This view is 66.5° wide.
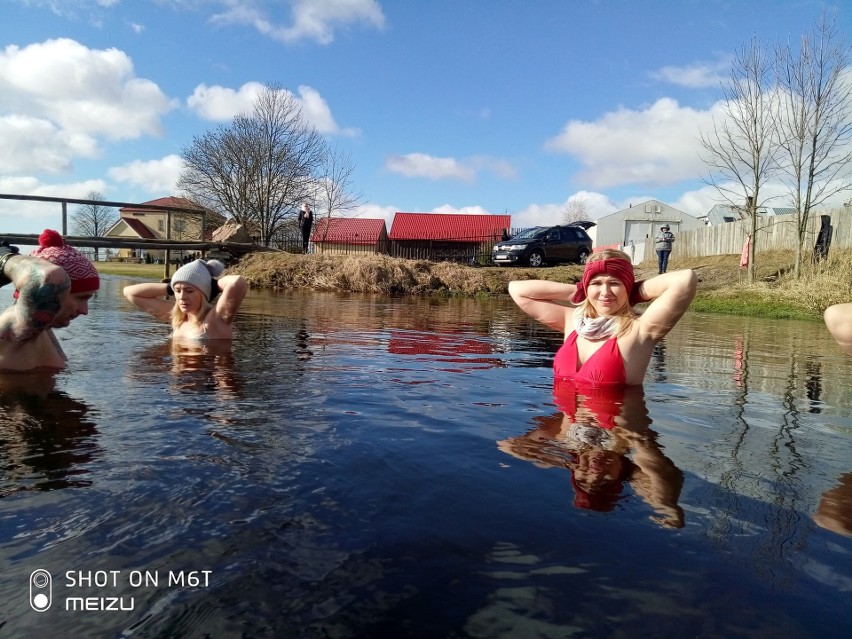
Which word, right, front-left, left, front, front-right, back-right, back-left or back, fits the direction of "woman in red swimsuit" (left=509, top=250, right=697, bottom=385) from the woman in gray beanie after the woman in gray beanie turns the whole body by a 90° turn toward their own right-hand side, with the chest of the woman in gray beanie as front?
back

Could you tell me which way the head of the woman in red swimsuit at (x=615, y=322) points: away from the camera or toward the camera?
toward the camera

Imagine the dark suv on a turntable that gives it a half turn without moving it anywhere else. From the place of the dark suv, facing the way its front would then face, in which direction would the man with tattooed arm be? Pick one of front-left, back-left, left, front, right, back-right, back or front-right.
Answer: back-right

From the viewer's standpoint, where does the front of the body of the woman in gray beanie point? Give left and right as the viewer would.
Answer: facing the viewer and to the left of the viewer

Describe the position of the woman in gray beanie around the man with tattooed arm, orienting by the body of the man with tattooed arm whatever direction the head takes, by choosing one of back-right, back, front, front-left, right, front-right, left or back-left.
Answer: front-left

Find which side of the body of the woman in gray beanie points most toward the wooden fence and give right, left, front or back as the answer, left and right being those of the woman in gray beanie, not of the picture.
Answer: back

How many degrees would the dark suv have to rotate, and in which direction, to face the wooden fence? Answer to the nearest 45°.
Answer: approximately 135° to its left

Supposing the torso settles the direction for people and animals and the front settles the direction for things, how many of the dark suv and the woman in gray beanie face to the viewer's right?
0

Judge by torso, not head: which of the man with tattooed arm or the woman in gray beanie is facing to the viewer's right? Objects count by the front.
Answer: the man with tattooed arm

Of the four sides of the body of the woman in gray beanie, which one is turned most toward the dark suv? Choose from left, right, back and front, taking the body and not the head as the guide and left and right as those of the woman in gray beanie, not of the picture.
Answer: back

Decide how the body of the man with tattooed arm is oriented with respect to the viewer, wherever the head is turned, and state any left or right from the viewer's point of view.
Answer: facing to the right of the viewer

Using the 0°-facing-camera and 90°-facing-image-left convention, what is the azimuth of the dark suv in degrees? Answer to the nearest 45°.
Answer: approximately 45°

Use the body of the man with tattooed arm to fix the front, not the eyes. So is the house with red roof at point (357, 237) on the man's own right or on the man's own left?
on the man's own left
